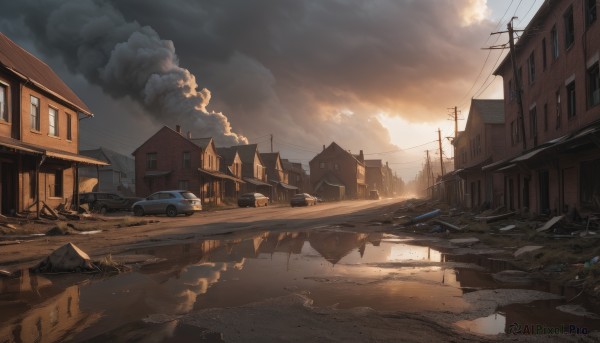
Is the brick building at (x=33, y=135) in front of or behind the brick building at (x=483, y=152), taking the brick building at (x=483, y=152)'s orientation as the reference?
in front

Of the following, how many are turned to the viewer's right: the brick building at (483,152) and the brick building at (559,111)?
0

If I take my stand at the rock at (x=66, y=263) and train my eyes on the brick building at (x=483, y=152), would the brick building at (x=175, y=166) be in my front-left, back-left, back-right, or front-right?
front-left

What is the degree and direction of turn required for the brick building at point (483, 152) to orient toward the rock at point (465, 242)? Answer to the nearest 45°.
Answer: approximately 45° to its left

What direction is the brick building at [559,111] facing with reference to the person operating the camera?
facing the viewer and to the left of the viewer

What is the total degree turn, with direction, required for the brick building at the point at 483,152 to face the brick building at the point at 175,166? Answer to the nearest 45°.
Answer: approximately 45° to its right

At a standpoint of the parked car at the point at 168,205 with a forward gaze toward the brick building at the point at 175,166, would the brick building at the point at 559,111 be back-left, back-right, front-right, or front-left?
back-right

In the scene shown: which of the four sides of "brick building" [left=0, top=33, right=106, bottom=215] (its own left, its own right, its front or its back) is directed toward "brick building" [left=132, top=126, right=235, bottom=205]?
left

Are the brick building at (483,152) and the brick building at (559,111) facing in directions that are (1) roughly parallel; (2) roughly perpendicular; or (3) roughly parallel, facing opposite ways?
roughly parallel

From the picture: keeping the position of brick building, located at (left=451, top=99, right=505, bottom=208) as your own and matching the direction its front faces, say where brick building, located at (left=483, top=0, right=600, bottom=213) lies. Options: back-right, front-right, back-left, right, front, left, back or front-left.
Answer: front-left

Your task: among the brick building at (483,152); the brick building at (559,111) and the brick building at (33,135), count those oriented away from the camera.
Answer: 0

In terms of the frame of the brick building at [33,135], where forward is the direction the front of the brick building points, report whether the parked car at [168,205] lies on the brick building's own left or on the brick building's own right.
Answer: on the brick building's own left
